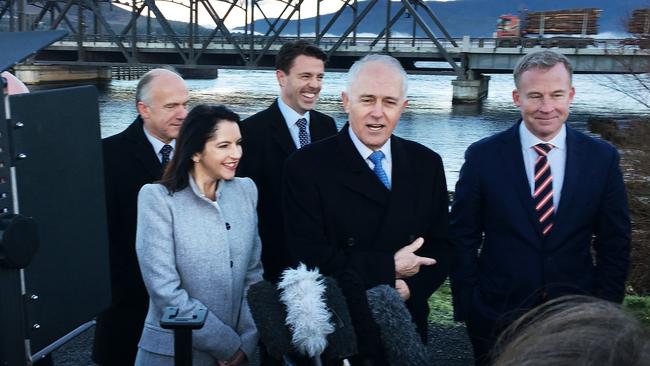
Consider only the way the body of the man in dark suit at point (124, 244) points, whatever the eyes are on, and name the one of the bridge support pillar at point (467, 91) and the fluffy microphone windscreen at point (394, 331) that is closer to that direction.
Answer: the fluffy microphone windscreen

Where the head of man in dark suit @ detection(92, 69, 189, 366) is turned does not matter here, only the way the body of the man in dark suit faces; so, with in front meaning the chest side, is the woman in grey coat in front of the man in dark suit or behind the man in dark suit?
in front

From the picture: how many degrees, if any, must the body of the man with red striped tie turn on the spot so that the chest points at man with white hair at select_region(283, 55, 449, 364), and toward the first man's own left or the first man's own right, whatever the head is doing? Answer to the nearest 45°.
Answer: approximately 45° to the first man's own right

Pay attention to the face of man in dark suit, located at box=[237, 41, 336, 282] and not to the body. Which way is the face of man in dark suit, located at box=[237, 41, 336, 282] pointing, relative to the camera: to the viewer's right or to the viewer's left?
to the viewer's right

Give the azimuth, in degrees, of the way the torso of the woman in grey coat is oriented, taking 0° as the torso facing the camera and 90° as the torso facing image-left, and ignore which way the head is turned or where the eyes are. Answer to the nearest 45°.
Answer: approximately 315°

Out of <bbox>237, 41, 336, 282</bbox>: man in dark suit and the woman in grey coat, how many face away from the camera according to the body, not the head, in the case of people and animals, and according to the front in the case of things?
0

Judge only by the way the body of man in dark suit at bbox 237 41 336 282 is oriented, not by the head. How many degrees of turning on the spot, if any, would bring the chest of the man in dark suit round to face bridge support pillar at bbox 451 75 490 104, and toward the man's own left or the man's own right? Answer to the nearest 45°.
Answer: approximately 135° to the man's own left

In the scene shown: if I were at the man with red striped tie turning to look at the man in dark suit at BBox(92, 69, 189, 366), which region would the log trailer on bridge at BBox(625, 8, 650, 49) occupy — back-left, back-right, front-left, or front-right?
back-right

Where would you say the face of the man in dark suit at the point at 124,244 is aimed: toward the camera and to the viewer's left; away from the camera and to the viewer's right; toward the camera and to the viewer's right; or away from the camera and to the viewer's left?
toward the camera and to the viewer's right

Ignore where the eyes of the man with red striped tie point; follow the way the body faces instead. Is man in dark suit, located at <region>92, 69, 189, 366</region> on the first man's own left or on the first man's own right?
on the first man's own right

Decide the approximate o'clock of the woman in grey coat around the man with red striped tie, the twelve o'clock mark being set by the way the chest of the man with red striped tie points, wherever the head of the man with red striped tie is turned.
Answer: The woman in grey coat is roughly at 2 o'clock from the man with red striped tie.

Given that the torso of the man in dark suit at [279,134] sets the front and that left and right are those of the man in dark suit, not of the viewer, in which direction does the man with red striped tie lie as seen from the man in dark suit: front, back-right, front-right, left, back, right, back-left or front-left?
front

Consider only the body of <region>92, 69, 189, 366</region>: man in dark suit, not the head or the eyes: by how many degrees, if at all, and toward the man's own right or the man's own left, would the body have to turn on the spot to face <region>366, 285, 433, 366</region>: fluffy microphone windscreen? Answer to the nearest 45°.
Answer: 0° — they already face it

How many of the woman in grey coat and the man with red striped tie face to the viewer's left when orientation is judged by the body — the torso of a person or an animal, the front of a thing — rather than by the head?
0

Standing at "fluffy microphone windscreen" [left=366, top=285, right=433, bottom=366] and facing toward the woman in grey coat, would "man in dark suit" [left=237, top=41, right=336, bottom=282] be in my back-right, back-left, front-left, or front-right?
front-right
